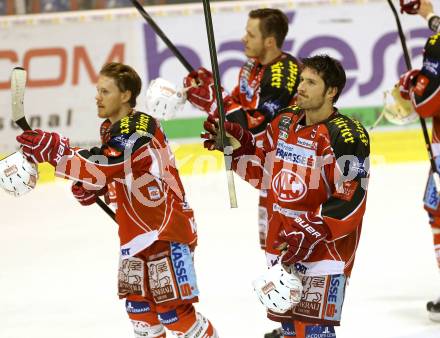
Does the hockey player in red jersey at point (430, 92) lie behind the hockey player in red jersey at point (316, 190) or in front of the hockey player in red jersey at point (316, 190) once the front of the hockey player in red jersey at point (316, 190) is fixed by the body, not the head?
behind

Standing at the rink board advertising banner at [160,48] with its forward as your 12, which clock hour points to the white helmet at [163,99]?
The white helmet is roughly at 12 o'clock from the rink board advertising banner.

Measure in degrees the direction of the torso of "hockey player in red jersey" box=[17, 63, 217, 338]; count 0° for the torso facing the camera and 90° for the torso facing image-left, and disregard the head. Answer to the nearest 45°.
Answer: approximately 90°

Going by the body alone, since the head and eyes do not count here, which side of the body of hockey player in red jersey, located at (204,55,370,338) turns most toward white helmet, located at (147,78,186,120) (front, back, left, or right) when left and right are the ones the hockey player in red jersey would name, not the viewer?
right

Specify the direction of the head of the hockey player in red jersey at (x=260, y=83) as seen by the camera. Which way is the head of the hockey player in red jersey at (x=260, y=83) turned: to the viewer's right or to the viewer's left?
to the viewer's left
